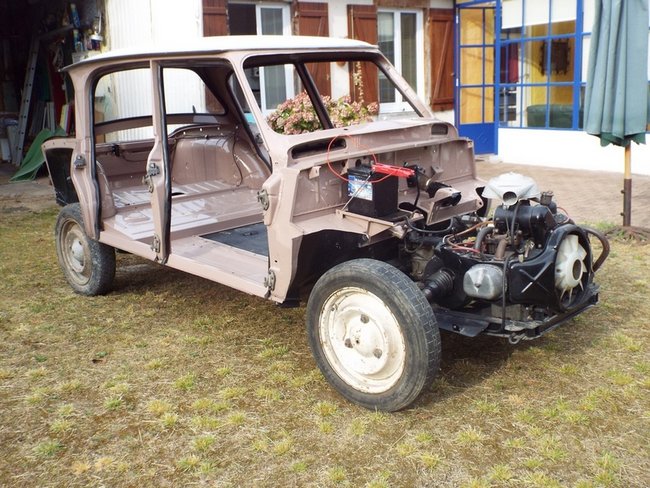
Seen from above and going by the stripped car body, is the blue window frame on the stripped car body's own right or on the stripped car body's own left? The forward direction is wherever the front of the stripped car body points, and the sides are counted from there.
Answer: on the stripped car body's own left

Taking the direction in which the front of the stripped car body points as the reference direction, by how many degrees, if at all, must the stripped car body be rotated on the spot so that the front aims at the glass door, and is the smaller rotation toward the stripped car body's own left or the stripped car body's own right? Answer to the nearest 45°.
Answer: approximately 135° to the stripped car body's own left

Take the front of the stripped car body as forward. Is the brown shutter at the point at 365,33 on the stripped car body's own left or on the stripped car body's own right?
on the stripped car body's own left

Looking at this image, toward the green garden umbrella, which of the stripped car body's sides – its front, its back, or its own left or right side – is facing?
left

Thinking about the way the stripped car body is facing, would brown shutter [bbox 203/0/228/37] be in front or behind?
behind

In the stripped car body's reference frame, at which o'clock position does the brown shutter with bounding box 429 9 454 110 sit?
The brown shutter is roughly at 8 o'clock from the stripped car body.

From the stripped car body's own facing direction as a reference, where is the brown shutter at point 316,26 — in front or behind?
behind

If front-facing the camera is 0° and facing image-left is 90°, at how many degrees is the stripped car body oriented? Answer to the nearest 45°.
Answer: approximately 315°
